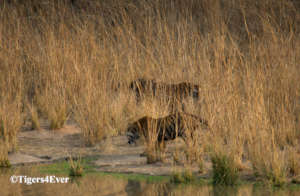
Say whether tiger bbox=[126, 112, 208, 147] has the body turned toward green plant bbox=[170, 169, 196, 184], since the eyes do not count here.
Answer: no

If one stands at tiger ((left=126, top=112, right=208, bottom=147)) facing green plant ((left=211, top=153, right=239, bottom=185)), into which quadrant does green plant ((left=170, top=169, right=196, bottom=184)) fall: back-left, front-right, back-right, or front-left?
front-right

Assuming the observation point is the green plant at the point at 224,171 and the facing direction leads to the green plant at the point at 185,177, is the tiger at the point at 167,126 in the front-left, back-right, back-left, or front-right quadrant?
front-right

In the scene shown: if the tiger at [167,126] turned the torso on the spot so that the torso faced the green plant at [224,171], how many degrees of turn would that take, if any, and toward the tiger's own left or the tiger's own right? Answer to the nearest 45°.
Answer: approximately 135° to the tiger's own left

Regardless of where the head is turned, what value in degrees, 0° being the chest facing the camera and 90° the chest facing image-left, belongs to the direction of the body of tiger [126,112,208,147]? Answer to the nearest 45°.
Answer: approximately 90°

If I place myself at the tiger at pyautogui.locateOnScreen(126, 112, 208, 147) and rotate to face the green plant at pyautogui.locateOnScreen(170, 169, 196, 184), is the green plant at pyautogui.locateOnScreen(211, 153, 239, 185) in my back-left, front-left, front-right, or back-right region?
front-left
